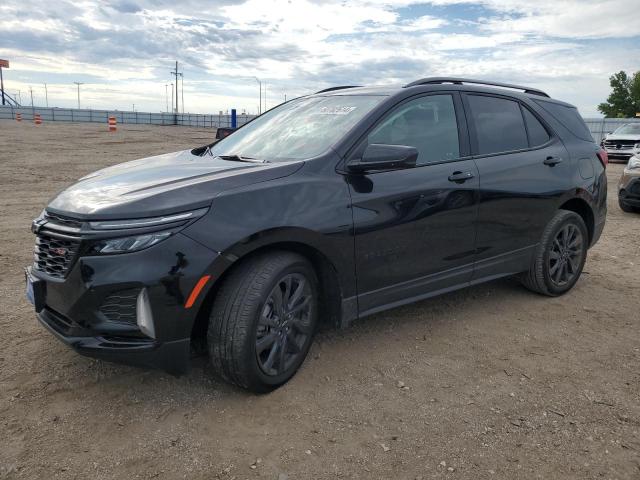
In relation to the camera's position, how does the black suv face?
facing the viewer and to the left of the viewer

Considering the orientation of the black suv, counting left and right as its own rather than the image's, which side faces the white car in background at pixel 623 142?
back

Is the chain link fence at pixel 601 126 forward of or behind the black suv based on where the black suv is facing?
behind
